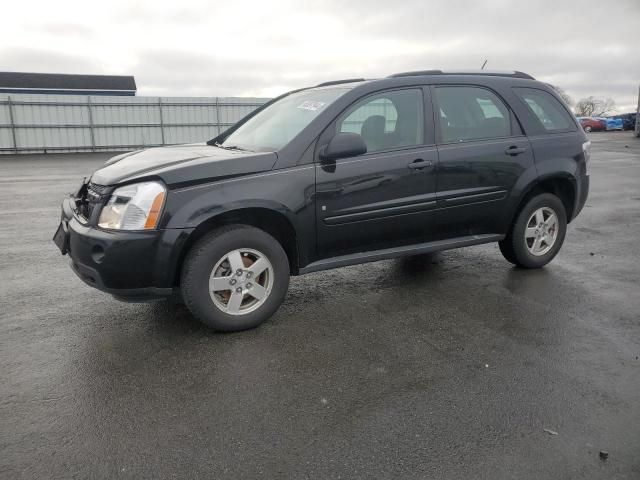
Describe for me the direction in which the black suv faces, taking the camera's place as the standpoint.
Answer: facing the viewer and to the left of the viewer

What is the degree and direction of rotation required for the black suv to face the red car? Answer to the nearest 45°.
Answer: approximately 180°

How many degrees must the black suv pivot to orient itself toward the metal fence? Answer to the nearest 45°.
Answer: approximately 90° to its right
